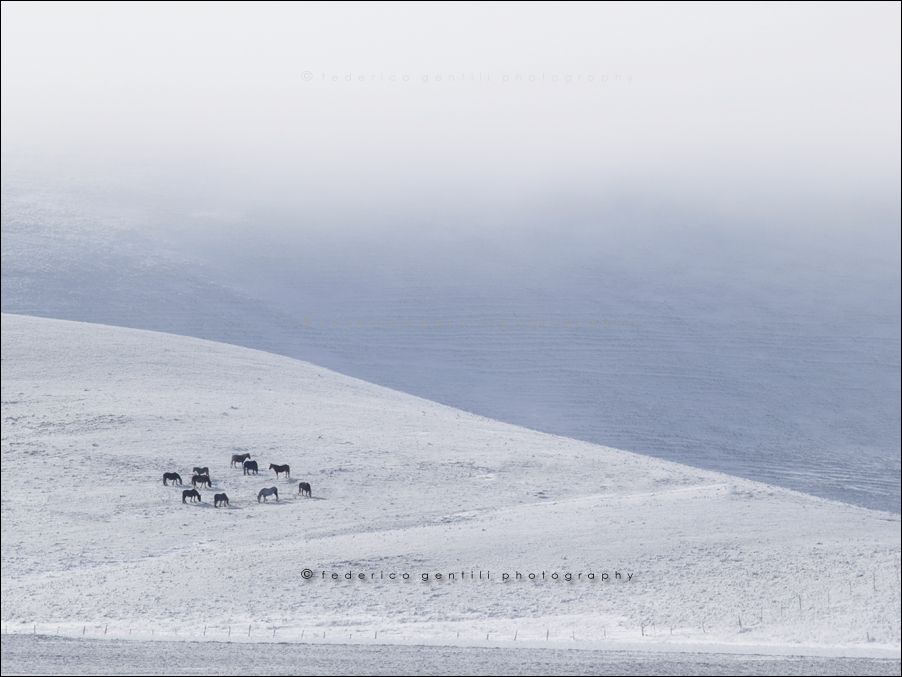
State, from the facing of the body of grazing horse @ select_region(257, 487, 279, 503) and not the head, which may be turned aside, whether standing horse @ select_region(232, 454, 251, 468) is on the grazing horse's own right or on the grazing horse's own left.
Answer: on the grazing horse's own right

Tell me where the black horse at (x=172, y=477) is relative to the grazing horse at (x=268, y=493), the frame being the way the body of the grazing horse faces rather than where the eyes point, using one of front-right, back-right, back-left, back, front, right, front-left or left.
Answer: front-right

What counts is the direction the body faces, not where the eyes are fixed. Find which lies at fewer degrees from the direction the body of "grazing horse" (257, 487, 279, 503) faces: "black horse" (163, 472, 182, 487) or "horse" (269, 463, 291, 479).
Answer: the black horse

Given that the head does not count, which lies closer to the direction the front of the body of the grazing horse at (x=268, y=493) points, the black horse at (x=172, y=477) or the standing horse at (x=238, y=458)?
the black horse

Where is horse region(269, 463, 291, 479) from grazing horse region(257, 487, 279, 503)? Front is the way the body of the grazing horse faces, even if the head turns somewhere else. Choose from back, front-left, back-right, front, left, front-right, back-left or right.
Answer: right

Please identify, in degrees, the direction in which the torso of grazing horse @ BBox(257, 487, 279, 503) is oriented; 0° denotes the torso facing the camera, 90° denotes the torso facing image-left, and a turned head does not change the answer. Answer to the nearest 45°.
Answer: approximately 90°

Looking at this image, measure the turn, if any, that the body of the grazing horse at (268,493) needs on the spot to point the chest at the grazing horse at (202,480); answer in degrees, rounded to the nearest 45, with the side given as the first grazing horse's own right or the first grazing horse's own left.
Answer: approximately 45° to the first grazing horse's own right
